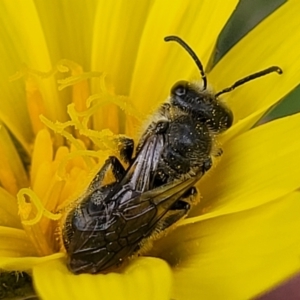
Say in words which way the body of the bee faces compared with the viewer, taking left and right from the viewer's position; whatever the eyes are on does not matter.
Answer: facing away from the viewer and to the right of the viewer
